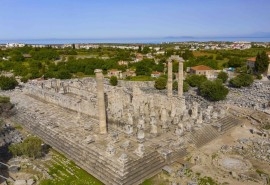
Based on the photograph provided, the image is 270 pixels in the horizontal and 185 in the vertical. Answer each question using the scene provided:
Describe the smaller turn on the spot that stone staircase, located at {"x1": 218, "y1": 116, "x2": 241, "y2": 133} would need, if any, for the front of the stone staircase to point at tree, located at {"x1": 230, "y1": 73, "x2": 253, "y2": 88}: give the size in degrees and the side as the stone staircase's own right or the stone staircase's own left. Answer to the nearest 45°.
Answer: approximately 135° to the stone staircase's own left

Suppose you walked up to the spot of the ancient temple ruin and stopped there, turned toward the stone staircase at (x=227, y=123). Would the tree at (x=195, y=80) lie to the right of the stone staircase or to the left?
left

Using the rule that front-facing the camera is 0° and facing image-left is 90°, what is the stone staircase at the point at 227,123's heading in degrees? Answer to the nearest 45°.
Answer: approximately 315°

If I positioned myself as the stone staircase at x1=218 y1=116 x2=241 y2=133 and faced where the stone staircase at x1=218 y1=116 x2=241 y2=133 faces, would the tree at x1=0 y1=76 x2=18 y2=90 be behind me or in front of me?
behind

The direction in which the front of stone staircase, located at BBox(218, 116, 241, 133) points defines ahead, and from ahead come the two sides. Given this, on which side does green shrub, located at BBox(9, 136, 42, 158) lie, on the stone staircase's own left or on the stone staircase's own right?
on the stone staircase's own right

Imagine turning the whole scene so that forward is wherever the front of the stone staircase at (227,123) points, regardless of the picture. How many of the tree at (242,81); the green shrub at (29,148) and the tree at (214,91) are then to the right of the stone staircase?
1

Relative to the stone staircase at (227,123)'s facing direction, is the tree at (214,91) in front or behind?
behind

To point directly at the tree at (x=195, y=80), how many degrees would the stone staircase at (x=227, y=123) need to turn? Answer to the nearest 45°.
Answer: approximately 135° to its left
